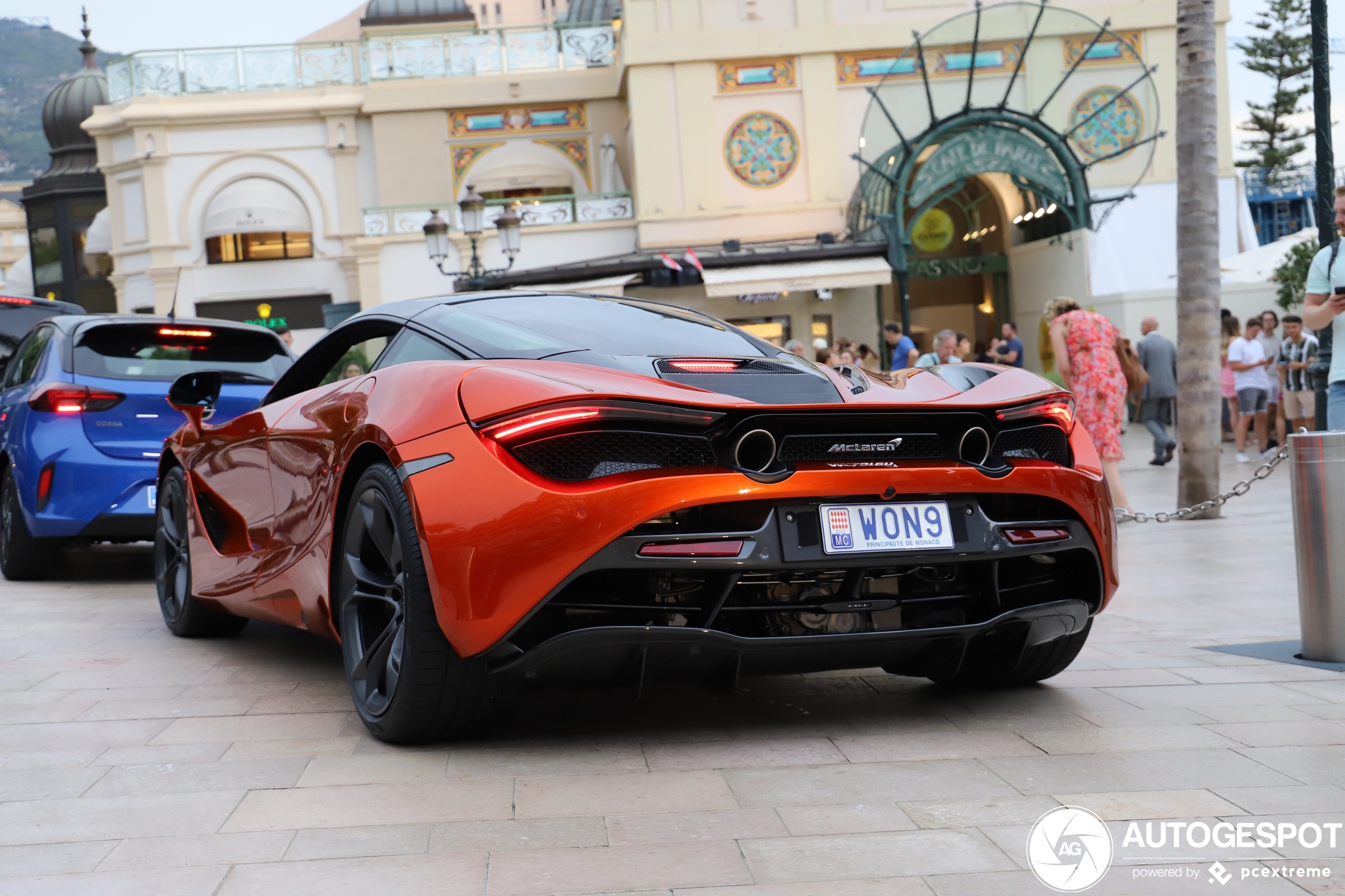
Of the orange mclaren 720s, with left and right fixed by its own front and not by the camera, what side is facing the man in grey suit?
right

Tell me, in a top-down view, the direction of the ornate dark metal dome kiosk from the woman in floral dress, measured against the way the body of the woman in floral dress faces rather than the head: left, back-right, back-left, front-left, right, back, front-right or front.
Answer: front

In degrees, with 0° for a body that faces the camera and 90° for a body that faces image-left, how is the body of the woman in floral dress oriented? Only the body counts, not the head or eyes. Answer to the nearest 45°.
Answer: approximately 135°

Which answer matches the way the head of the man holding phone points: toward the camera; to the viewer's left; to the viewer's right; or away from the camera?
to the viewer's left

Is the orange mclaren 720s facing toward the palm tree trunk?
no

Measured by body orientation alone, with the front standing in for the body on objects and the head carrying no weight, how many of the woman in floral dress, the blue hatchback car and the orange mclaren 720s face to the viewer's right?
0

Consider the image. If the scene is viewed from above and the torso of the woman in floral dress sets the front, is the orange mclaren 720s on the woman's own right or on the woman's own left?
on the woman's own left

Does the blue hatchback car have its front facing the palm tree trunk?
no

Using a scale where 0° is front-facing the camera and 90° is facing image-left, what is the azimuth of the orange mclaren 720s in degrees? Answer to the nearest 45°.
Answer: approximately 135°

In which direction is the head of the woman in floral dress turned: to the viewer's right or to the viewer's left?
to the viewer's left

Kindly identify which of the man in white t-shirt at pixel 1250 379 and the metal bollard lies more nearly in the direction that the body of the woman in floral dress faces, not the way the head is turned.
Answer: the man in white t-shirt

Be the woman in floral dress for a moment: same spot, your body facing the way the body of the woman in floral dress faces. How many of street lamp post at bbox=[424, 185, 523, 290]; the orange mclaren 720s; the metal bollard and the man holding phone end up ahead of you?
1

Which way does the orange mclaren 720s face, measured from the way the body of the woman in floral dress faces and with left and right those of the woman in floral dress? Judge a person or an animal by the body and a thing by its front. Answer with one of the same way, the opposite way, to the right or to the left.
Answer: the same way

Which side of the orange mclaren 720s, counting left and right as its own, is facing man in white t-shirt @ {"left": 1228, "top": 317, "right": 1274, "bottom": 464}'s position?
right

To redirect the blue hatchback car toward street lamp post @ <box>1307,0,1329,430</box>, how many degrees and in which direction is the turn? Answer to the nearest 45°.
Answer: approximately 135° to its right
